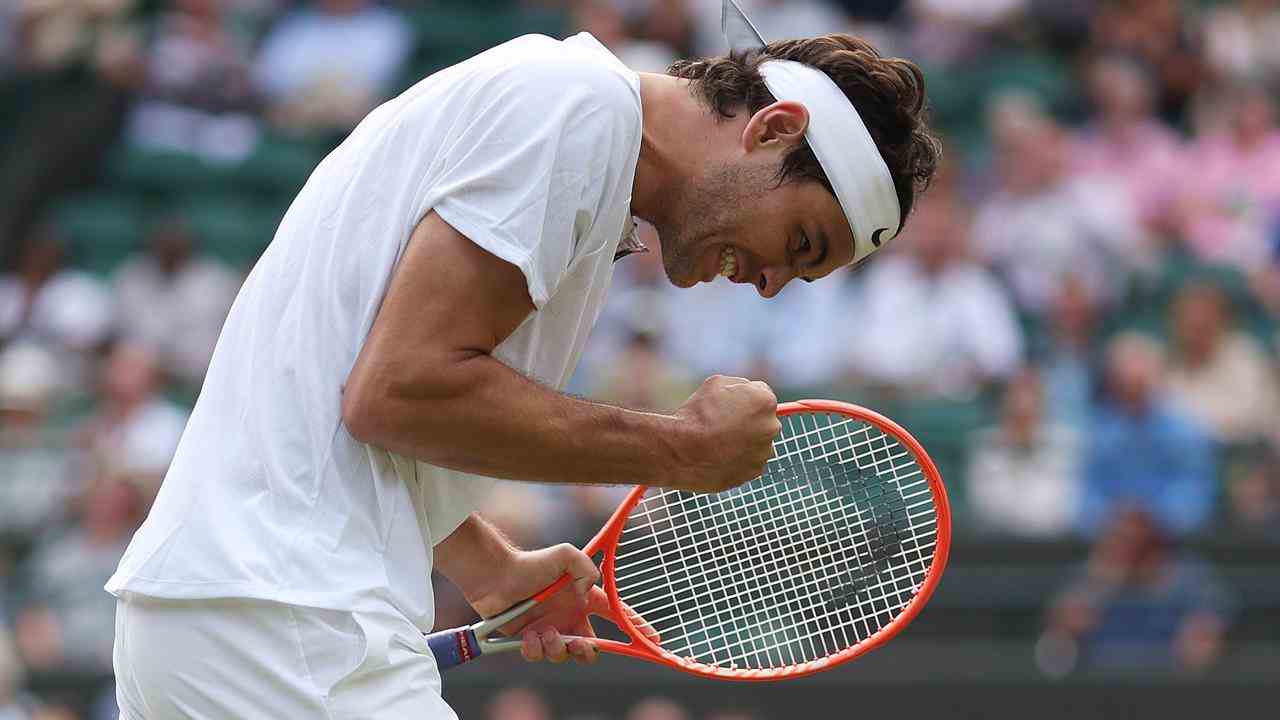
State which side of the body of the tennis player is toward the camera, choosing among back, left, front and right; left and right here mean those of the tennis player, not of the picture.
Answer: right

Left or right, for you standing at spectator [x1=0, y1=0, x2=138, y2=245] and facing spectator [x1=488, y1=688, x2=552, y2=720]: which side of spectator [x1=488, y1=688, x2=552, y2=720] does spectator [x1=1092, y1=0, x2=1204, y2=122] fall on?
left

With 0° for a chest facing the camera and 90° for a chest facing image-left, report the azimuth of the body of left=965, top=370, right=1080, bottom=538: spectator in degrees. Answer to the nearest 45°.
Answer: approximately 0°

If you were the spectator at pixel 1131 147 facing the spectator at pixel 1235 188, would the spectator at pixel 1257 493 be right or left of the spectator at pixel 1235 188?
right

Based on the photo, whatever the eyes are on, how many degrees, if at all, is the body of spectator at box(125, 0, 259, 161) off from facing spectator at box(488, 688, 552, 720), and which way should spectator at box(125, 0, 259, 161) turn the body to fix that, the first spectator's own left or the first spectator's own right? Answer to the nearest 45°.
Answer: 0° — they already face them

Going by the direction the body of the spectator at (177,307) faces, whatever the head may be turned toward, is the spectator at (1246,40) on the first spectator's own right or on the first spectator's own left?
on the first spectator's own left

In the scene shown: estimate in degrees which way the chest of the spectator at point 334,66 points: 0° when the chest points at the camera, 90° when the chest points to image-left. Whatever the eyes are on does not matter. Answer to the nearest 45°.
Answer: approximately 0°
